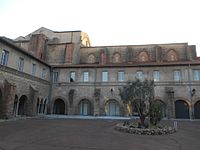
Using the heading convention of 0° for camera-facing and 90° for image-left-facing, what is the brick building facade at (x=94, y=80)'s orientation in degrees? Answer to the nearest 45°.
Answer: approximately 0°

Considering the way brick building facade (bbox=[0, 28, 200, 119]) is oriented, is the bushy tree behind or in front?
in front
